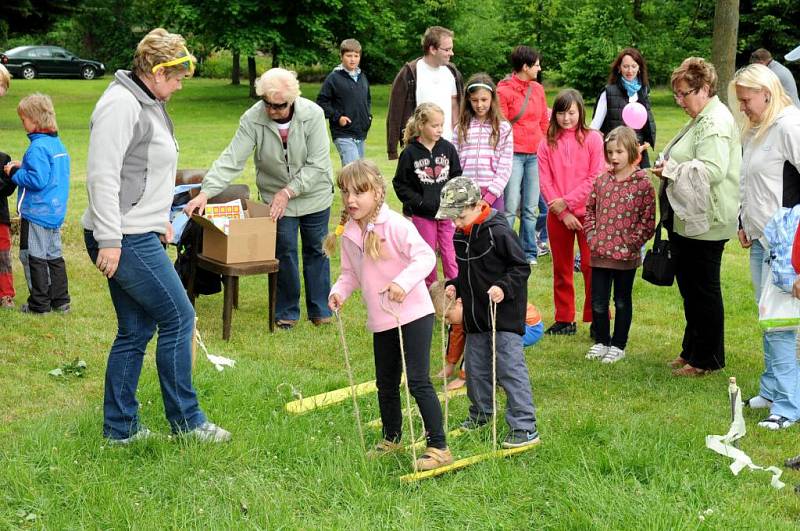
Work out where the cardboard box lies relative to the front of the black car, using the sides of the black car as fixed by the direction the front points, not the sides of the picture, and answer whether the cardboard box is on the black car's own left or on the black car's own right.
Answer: on the black car's own right

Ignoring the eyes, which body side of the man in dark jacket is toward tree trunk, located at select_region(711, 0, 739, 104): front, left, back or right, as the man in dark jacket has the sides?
left

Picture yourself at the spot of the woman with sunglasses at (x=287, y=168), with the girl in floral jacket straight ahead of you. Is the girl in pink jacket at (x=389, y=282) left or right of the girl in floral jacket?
right

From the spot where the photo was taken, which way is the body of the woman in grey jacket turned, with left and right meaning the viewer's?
facing to the right of the viewer

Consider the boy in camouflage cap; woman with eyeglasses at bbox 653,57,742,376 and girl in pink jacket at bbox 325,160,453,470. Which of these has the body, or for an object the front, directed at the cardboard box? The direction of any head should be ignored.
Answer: the woman with eyeglasses

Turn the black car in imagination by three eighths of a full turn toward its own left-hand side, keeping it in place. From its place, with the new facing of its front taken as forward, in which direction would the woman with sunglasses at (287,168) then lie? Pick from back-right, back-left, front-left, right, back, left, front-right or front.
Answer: back-left
